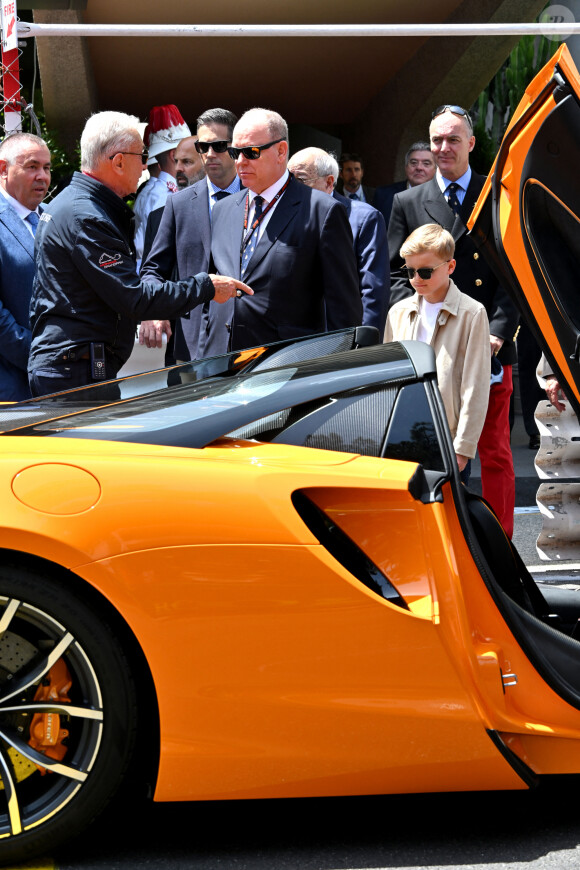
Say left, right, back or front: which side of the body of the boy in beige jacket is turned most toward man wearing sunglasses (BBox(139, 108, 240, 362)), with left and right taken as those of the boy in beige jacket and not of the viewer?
right

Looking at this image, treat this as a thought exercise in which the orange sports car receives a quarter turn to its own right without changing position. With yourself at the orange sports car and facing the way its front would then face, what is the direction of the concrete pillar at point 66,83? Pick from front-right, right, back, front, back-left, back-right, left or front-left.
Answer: back

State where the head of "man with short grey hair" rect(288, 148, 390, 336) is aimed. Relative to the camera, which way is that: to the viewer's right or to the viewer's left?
to the viewer's left

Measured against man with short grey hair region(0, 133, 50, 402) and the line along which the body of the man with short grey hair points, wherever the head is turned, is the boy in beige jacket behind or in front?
in front

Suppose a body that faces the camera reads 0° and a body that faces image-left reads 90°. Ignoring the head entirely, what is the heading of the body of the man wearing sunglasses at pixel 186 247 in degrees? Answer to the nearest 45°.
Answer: approximately 0°

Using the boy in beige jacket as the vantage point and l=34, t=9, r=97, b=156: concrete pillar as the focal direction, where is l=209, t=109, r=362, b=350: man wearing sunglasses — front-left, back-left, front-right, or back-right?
front-left

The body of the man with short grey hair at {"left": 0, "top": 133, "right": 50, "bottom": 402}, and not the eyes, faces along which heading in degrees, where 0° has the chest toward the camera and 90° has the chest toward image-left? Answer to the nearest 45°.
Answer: approximately 315°

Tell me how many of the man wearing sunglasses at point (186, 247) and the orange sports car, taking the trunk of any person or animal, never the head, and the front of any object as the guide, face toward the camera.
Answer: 1

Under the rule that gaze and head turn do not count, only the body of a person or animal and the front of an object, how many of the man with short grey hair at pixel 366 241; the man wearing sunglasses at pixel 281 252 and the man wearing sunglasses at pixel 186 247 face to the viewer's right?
0

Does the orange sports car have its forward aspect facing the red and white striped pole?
no

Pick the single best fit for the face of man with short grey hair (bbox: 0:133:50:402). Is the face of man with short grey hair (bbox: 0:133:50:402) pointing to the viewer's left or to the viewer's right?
to the viewer's right

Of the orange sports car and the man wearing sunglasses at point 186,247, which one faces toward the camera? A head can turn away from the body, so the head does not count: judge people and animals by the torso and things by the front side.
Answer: the man wearing sunglasses

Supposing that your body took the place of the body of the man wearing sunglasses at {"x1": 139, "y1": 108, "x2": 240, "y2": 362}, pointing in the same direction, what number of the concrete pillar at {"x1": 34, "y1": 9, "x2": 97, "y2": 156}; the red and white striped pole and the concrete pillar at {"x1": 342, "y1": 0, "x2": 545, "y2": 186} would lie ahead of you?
0

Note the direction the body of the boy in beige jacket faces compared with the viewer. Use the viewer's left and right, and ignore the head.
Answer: facing the viewer and to the left of the viewer

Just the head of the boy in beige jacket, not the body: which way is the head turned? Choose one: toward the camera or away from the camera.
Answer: toward the camera

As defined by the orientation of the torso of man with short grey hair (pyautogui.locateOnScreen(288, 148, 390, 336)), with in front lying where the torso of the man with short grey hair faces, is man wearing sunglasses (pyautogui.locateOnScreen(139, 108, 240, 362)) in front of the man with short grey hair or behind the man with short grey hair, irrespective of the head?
in front

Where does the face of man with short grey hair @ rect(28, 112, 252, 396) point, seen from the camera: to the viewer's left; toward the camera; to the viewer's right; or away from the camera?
to the viewer's right

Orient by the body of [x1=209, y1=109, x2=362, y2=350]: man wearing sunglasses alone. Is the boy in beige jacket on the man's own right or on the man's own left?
on the man's own left
